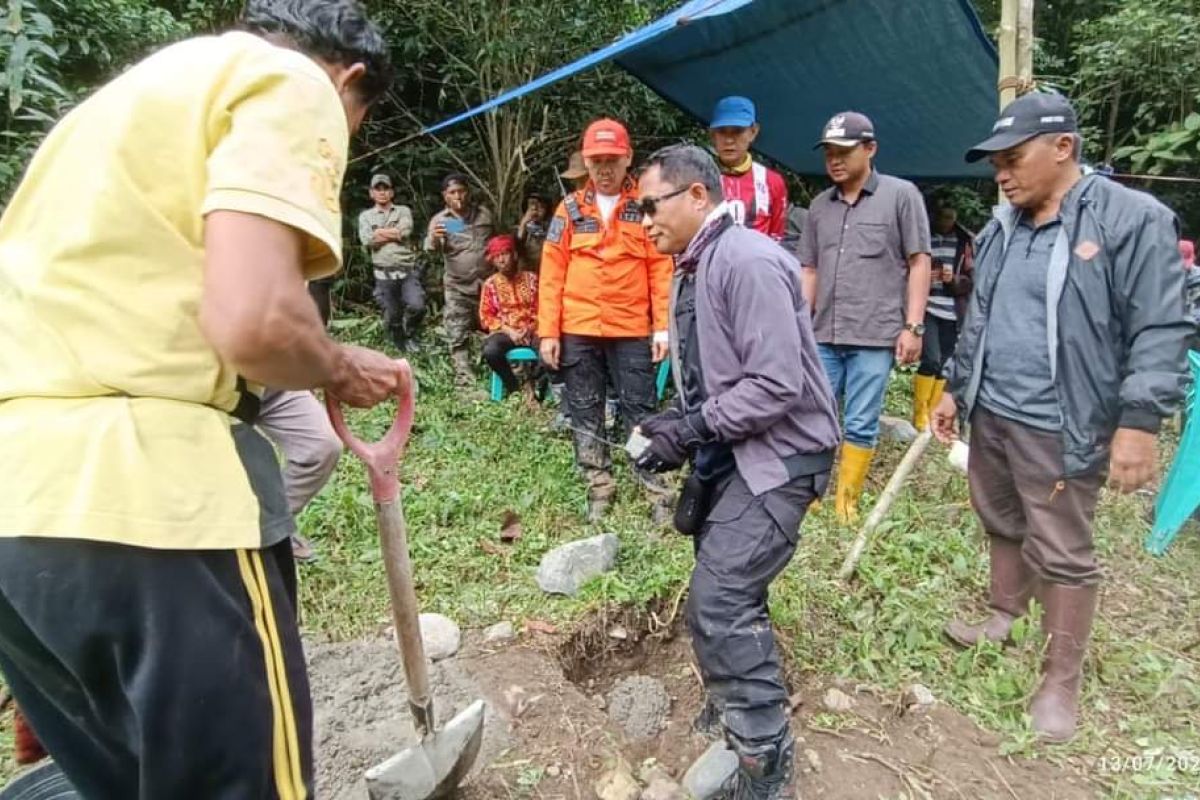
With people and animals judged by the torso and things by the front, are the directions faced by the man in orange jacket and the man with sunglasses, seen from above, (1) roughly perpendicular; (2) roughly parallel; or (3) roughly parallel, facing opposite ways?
roughly perpendicular

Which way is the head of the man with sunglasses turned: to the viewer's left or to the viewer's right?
to the viewer's left

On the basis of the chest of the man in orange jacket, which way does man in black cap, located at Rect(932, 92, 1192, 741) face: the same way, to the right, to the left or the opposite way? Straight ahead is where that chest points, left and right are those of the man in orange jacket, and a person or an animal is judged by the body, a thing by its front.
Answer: to the right

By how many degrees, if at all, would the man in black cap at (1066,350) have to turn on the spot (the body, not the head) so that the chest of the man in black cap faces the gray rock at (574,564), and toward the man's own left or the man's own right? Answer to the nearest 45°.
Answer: approximately 45° to the man's own right

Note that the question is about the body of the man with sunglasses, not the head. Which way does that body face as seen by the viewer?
to the viewer's left

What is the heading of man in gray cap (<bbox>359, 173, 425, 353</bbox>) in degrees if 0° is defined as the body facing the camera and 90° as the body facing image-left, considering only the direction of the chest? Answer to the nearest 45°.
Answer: approximately 0°

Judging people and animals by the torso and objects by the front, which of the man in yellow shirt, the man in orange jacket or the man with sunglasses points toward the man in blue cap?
the man in yellow shirt

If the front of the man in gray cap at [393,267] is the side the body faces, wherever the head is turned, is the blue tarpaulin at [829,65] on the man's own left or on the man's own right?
on the man's own left

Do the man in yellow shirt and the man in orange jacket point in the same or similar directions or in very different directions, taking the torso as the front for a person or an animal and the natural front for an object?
very different directions

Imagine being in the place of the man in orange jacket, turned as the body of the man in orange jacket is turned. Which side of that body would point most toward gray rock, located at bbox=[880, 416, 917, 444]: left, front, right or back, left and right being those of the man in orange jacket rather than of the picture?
left

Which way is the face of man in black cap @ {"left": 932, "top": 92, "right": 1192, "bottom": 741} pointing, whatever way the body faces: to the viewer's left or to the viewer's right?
to the viewer's left

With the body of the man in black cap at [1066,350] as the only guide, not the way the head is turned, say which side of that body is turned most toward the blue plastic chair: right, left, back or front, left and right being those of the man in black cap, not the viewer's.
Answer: right
